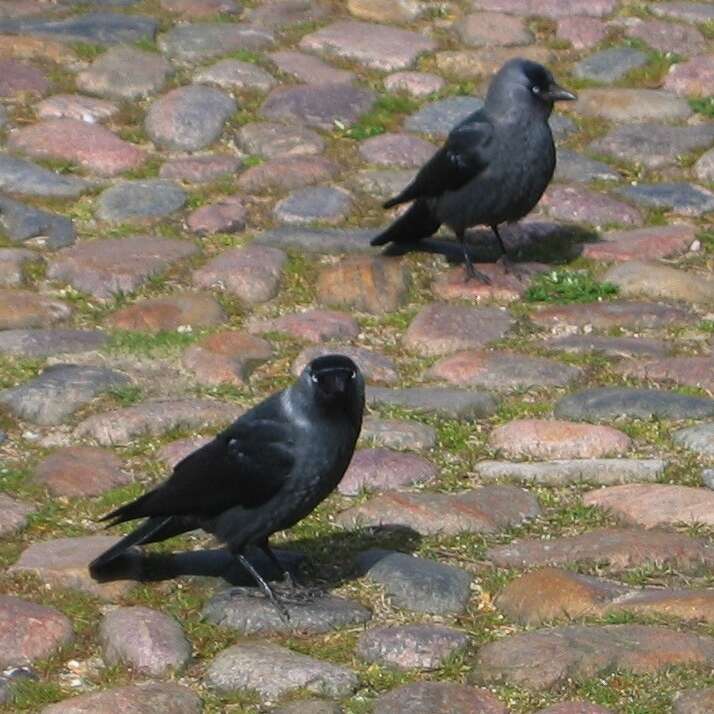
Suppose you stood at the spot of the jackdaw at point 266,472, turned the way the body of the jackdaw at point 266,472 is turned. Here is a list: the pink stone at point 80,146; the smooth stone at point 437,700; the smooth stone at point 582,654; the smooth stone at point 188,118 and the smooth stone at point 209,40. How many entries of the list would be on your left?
3

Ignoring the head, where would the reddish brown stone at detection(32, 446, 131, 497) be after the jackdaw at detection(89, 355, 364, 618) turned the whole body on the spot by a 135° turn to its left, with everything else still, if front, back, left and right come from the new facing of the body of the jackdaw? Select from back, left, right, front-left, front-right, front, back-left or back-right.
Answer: front

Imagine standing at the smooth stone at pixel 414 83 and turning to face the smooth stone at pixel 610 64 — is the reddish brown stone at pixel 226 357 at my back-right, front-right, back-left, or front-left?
back-right

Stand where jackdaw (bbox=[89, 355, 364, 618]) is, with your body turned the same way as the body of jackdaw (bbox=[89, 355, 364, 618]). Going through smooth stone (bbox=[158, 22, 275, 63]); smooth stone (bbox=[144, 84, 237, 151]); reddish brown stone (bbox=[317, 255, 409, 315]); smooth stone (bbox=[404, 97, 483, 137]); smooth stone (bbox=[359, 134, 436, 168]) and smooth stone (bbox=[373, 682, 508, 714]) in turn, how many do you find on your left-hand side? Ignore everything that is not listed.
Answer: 5

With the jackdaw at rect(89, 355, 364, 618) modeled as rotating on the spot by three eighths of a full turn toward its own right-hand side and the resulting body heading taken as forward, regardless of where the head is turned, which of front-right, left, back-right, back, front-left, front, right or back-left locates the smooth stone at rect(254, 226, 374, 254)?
back-right

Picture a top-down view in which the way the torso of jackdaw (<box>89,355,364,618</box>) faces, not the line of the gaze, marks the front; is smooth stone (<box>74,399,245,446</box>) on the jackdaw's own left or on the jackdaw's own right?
on the jackdaw's own left

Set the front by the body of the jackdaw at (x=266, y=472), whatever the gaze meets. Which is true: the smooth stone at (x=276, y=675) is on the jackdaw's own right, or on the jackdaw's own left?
on the jackdaw's own right

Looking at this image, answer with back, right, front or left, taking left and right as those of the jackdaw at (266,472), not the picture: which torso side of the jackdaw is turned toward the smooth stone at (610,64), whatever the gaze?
left

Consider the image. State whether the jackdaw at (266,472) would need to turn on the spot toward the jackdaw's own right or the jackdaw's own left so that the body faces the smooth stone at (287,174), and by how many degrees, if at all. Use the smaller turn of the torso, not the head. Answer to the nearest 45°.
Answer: approximately 90° to the jackdaw's own left

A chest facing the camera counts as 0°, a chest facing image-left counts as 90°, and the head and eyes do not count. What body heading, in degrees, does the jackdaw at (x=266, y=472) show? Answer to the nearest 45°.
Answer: approximately 270°

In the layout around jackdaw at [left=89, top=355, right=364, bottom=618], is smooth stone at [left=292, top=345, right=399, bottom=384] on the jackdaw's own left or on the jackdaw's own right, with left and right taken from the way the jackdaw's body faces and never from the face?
on the jackdaw's own left
